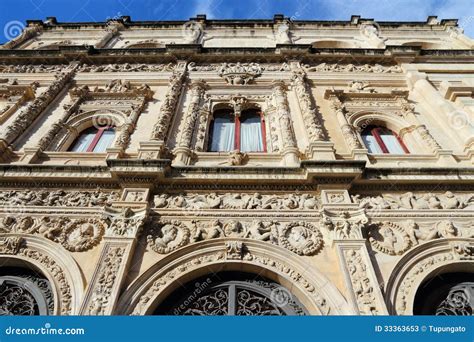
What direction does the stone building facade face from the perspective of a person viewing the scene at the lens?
facing the viewer
